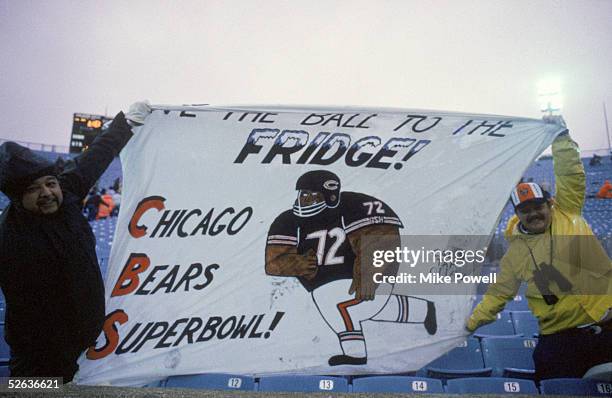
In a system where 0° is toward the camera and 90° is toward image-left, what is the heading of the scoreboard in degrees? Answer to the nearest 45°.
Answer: approximately 0°

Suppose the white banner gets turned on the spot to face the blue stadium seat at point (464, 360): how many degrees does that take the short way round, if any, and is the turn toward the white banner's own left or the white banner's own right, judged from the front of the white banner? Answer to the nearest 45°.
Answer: approximately 135° to the white banner's own left

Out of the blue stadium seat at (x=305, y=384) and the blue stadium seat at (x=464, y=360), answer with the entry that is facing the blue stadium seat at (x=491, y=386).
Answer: the blue stadium seat at (x=464, y=360)

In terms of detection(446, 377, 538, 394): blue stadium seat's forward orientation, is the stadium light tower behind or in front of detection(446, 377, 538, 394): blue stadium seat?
behind
